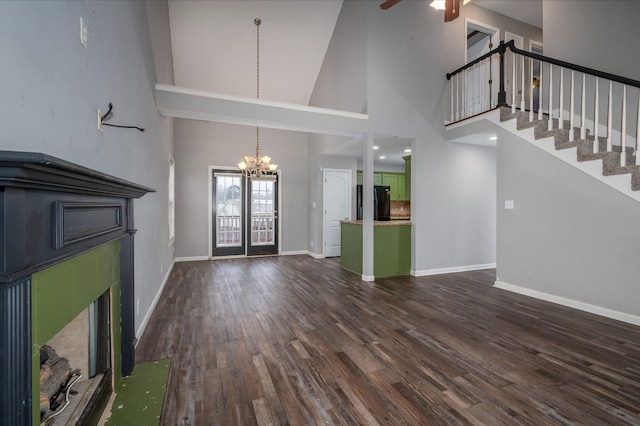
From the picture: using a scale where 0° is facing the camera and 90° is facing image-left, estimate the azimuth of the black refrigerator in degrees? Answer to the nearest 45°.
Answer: approximately 0°

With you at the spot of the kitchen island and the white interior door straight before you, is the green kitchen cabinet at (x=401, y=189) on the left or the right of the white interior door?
right

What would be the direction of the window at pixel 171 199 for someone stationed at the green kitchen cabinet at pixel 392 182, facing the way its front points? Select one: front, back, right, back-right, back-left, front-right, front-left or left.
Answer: front-right

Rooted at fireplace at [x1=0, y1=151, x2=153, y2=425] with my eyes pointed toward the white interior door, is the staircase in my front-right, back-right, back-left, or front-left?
front-right

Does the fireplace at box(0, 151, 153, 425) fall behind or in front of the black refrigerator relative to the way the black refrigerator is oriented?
in front

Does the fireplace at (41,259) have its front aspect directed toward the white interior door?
no

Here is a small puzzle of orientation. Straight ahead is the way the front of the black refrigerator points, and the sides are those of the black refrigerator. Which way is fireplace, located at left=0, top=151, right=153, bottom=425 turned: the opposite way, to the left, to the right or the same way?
to the left

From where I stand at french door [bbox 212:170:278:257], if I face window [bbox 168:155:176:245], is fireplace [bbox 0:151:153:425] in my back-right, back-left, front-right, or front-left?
front-left

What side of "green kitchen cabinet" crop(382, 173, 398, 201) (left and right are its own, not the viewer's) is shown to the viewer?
front

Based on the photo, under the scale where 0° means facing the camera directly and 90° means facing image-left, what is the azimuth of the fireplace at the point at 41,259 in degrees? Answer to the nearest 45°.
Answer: approximately 315°

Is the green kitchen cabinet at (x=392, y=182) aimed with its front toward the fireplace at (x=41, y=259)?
yes

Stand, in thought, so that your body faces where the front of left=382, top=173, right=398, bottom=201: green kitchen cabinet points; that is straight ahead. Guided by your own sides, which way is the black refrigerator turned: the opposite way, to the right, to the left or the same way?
the same way

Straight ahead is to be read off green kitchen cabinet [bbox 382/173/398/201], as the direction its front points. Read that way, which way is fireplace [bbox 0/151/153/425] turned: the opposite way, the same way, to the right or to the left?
to the left
